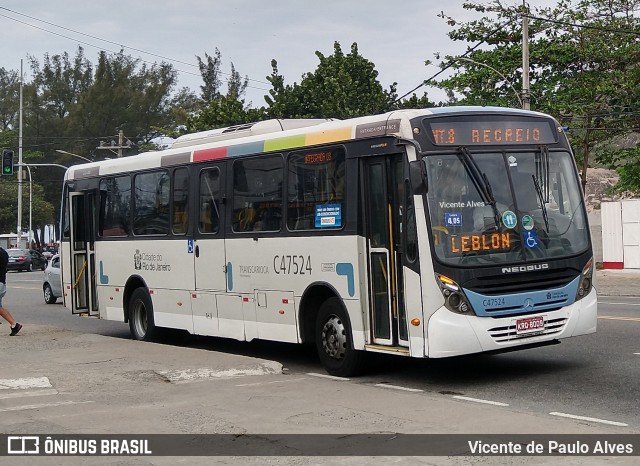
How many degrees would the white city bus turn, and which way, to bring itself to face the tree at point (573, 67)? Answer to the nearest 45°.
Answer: approximately 135° to its left

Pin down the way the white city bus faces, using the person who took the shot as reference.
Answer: facing the viewer and to the right of the viewer

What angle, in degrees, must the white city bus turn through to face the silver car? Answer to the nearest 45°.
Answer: approximately 180°

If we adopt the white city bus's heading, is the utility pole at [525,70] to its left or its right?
on its left

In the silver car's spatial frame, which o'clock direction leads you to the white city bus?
The white city bus is roughly at 1 o'clock from the silver car.

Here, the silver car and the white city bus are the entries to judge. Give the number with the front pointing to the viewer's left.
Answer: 0

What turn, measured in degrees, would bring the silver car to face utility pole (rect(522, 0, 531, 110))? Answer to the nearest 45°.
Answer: approximately 45° to its left

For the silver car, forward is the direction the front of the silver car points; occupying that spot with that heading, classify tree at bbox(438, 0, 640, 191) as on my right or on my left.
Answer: on my left
